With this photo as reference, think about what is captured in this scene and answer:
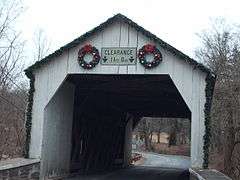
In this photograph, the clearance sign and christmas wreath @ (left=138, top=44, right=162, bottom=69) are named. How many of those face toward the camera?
2

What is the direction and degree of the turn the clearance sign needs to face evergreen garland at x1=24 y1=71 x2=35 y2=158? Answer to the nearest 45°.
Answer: approximately 90° to its right

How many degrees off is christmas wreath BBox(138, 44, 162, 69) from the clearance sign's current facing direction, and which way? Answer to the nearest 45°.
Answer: approximately 90° to its left

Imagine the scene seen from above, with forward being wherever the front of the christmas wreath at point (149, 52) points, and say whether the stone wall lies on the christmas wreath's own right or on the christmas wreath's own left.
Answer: on the christmas wreath's own right

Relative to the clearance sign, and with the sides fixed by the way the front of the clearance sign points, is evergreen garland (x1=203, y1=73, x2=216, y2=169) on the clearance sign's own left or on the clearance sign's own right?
on the clearance sign's own left

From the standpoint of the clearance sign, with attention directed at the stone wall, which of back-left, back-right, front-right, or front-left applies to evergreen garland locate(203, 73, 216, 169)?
back-left

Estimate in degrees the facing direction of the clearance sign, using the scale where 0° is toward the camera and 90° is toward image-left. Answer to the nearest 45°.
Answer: approximately 0°
